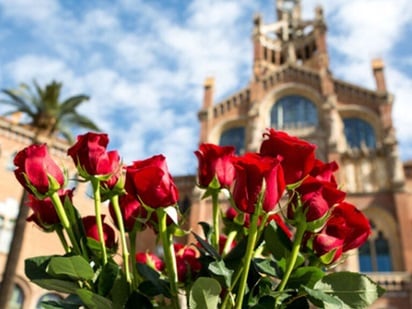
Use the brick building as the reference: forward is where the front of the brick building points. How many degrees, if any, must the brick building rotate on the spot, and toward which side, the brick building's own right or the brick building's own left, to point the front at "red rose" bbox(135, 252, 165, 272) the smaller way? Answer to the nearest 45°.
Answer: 0° — it already faces it

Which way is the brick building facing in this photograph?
toward the camera
